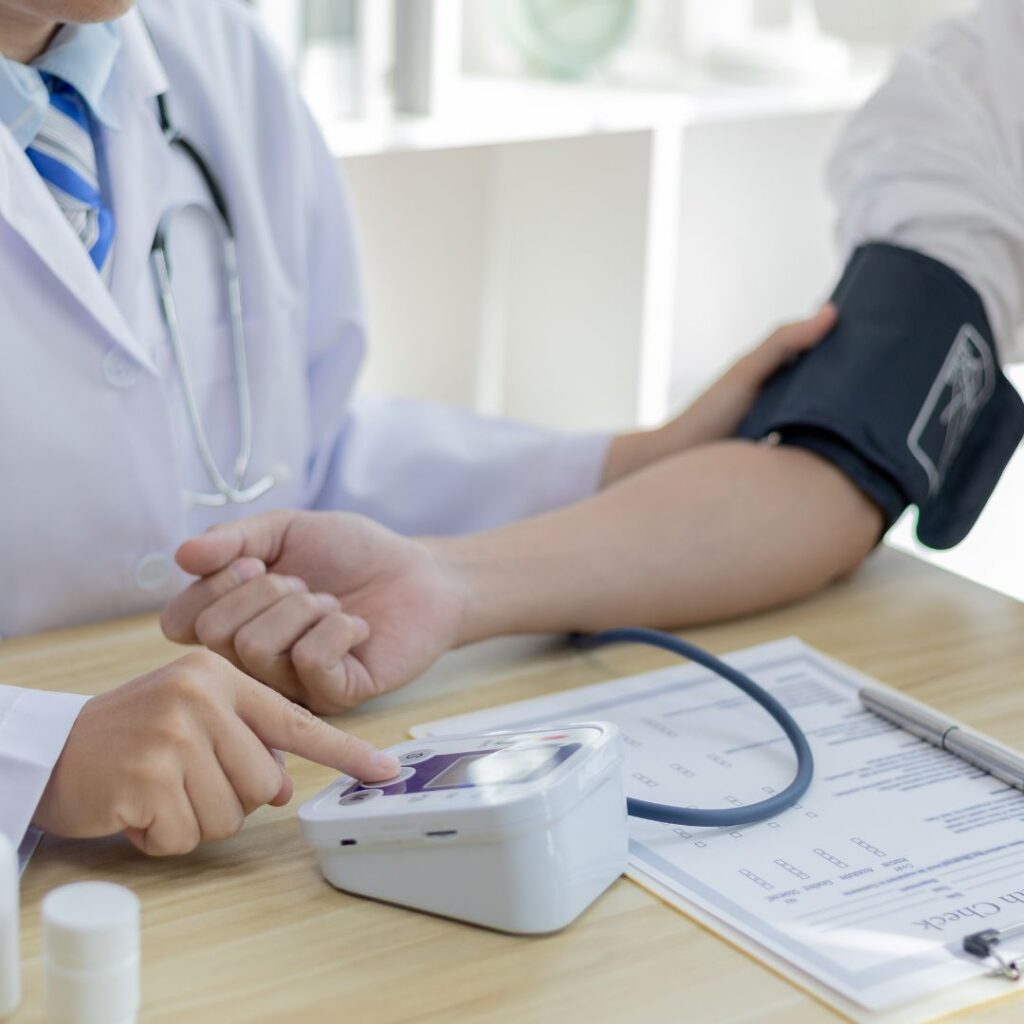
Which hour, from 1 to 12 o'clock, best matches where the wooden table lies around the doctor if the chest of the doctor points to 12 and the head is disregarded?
The wooden table is roughly at 1 o'clock from the doctor.

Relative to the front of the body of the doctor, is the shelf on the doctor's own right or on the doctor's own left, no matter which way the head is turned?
on the doctor's own left

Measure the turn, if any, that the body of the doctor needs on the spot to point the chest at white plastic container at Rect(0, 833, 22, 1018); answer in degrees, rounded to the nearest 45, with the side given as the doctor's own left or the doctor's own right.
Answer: approximately 45° to the doctor's own right

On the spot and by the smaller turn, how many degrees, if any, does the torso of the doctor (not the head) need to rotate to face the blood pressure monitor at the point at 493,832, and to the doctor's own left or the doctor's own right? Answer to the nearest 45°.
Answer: approximately 45° to the doctor's own right

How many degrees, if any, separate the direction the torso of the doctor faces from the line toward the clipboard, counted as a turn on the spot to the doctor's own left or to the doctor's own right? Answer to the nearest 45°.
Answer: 0° — they already face it

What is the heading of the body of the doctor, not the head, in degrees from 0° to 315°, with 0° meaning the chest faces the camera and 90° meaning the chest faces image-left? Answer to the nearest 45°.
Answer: approximately 315°
